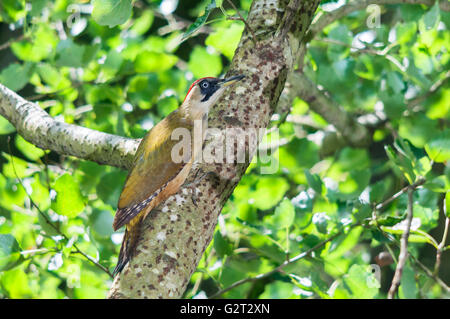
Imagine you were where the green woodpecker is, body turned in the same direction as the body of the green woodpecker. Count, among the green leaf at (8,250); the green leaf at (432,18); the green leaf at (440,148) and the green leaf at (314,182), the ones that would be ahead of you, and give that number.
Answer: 3

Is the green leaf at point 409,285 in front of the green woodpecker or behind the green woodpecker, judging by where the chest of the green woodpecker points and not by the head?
in front

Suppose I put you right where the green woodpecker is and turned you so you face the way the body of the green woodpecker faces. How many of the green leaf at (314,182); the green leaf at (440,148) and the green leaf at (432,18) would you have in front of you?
3

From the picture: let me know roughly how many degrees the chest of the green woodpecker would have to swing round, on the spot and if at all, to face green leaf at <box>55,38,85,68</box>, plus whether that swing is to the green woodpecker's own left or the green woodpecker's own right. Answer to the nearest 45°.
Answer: approximately 90° to the green woodpecker's own left

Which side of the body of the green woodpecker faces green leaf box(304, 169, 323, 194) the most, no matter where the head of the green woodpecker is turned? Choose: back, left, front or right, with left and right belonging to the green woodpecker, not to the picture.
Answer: front

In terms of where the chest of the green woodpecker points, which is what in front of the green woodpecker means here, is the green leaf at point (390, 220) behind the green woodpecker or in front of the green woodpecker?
in front

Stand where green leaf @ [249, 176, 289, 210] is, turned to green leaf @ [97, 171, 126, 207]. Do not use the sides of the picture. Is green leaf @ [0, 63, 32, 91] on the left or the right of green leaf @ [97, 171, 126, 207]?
right

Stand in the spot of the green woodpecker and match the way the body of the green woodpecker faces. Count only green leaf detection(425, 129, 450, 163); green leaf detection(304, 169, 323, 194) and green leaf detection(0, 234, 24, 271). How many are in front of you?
2

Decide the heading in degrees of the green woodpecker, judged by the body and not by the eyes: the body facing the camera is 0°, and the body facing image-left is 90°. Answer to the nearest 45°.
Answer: approximately 270°
